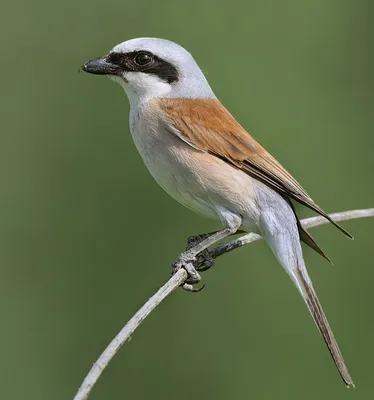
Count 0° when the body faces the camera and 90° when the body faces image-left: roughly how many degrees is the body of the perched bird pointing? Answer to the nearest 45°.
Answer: approximately 90°
